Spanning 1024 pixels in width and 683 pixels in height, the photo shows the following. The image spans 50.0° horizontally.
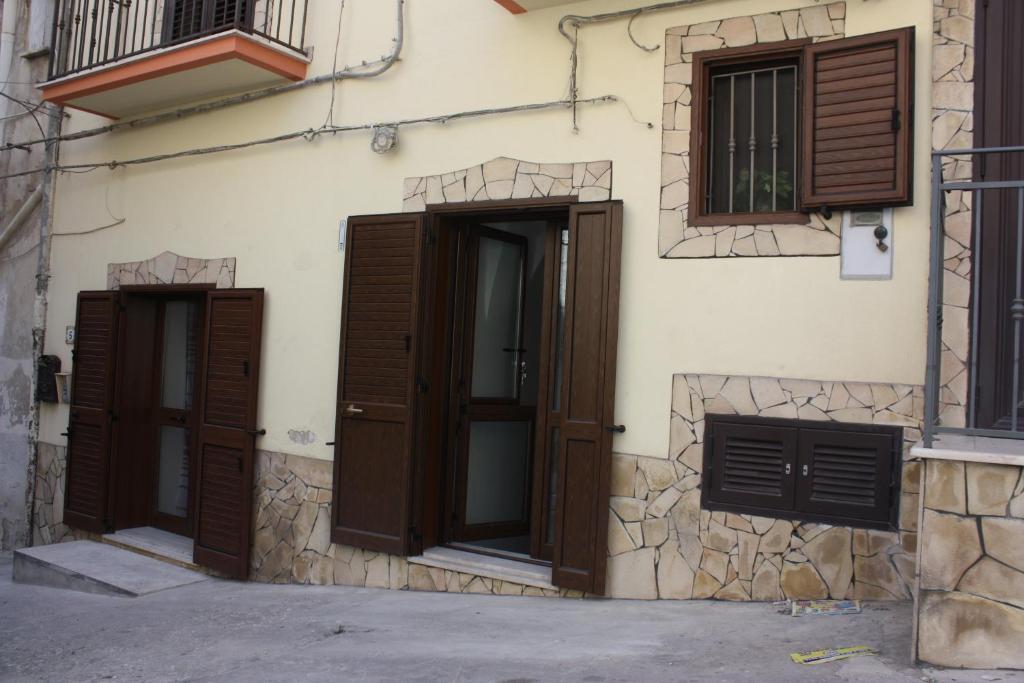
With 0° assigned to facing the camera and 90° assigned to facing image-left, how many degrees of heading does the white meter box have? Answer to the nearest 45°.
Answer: approximately 0°

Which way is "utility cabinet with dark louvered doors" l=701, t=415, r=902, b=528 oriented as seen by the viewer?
toward the camera

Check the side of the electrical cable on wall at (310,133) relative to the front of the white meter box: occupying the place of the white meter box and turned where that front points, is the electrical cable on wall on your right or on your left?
on your right

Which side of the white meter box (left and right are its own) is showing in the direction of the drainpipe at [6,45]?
right

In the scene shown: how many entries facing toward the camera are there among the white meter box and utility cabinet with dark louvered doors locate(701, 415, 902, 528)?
2

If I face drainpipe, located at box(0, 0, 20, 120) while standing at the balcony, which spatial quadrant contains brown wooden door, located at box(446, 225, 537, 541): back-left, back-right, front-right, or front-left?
back-right

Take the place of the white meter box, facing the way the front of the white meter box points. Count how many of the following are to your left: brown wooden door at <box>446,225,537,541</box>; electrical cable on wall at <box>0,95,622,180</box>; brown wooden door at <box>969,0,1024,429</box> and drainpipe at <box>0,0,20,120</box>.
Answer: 1

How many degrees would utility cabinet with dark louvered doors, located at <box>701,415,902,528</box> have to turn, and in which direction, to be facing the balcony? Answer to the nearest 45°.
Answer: approximately 90° to its right
